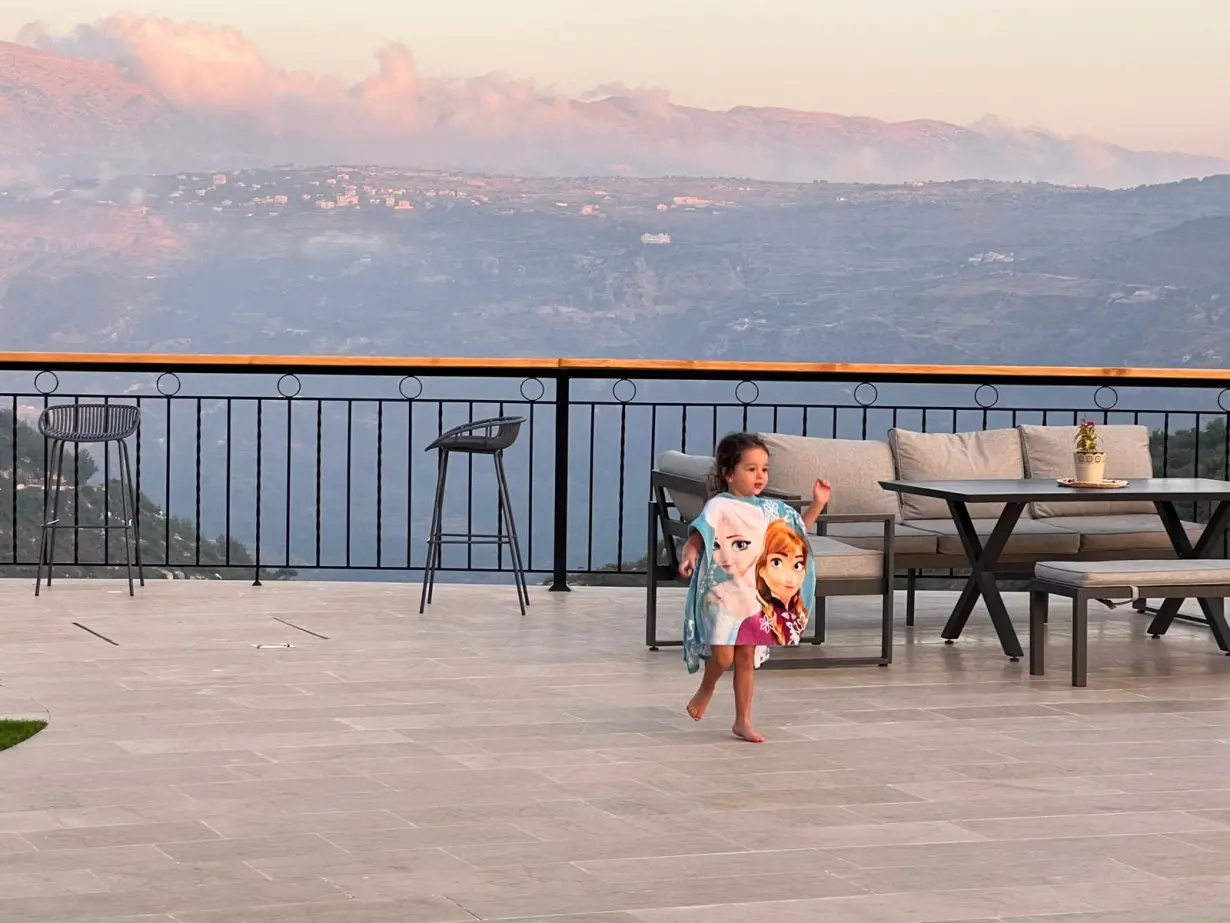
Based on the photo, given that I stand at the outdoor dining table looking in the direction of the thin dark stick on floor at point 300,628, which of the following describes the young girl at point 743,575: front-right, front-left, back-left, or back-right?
front-left

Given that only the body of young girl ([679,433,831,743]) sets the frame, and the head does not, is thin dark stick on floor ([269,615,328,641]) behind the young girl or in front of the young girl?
behind

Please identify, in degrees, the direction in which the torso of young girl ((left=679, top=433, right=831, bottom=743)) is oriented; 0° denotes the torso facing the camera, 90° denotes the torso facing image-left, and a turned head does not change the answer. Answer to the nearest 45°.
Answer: approximately 315°

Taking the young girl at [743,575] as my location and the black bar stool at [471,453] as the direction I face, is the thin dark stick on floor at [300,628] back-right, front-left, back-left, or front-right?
front-left

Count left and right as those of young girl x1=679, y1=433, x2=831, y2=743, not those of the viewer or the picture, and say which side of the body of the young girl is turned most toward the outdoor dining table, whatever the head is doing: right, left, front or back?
left

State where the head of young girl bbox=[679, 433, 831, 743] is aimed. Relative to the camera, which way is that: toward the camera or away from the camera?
toward the camera
